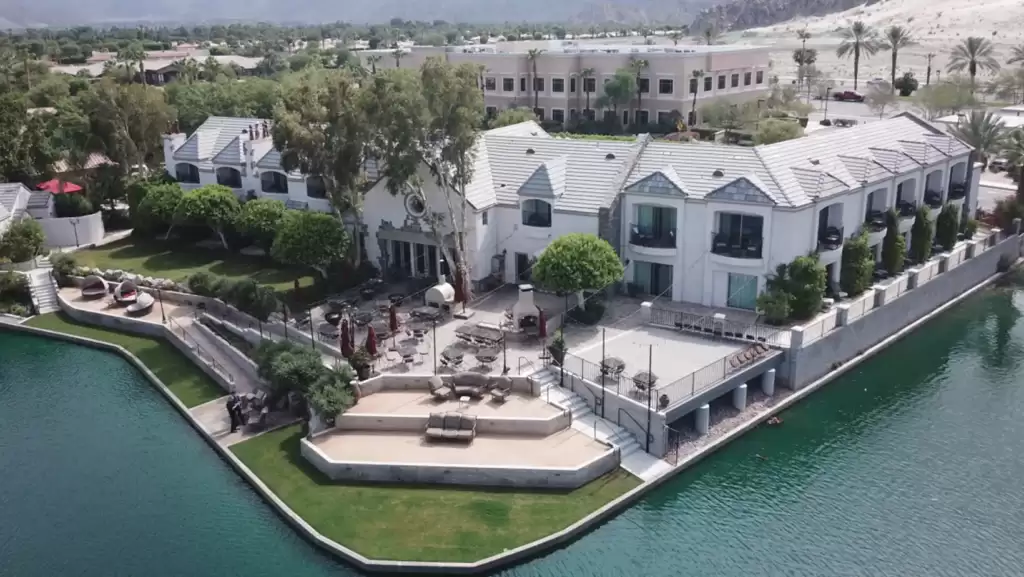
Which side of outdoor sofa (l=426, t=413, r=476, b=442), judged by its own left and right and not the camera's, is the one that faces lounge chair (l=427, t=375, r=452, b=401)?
back

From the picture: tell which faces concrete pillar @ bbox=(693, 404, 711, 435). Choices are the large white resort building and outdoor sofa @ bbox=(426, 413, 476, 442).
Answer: the large white resort building

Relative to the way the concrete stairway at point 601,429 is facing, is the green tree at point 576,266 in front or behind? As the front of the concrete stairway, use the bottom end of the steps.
behind

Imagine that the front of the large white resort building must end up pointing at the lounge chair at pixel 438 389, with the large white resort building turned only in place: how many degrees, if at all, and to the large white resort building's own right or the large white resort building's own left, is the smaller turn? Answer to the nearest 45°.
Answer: approximately 45° to the large white resort building's own right

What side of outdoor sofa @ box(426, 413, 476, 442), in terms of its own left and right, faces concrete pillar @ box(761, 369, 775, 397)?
left

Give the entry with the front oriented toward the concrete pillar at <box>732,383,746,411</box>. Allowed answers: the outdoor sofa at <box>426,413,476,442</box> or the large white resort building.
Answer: the large white resort building

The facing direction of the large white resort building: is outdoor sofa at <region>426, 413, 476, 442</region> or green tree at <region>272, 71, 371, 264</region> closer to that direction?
the outdoor sofa

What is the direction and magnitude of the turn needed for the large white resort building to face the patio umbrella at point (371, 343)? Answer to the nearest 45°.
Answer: approximately 45° to its right

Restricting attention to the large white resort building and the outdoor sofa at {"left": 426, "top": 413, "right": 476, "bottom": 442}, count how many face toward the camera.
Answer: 2

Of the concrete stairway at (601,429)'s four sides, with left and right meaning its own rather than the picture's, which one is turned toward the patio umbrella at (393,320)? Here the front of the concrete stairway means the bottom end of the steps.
back

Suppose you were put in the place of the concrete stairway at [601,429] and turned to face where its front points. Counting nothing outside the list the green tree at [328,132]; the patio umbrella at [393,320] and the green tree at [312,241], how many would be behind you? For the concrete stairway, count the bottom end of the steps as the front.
3

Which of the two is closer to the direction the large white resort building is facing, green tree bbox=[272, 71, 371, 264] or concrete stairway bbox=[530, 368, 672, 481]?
the concrete stairway
